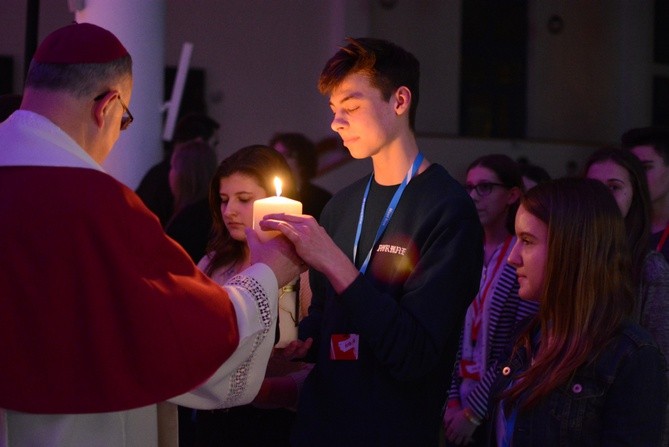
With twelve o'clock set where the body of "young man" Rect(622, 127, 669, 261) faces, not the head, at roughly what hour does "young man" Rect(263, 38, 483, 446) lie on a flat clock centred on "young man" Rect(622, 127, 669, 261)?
"young man" Rect(263, 38, 483, 446) is roughly at 11 o'clock from "young man" Rect(622, 127, 669, 261).

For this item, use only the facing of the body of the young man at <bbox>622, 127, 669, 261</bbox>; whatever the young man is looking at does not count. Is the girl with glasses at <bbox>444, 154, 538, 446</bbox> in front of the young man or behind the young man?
in front

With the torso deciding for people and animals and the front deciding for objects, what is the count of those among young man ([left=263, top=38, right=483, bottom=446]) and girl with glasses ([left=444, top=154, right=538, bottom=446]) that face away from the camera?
0

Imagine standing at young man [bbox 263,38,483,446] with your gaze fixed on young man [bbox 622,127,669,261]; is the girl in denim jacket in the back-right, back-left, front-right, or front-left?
front-right

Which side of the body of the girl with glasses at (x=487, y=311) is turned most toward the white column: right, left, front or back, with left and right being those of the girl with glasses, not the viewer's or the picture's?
right

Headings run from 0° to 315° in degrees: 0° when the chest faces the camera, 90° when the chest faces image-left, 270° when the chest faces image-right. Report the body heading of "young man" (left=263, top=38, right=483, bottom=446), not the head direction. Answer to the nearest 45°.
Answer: approximately 45°

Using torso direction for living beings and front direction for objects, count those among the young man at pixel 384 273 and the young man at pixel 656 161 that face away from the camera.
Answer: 0

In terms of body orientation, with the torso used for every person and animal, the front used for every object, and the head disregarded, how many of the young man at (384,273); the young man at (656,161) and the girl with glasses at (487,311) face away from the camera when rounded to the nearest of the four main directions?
0

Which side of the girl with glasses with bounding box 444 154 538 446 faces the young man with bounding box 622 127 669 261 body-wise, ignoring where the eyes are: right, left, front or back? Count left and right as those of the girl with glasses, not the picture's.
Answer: back

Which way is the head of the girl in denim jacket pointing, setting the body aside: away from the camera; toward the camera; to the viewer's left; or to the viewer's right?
to the viewer's left

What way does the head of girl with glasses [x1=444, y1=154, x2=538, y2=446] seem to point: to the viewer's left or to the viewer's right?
to the viewer's left

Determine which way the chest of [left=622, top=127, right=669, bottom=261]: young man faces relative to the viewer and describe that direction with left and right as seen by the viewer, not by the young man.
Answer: facing the viewer and to the left of the viewer

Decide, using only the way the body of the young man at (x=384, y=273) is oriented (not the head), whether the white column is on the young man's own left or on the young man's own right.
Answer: on the young man's own right

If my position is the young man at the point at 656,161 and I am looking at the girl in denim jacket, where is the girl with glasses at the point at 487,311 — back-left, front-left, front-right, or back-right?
front-right

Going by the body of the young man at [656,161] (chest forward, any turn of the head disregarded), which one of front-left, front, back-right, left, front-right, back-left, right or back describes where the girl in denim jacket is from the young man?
front-left
